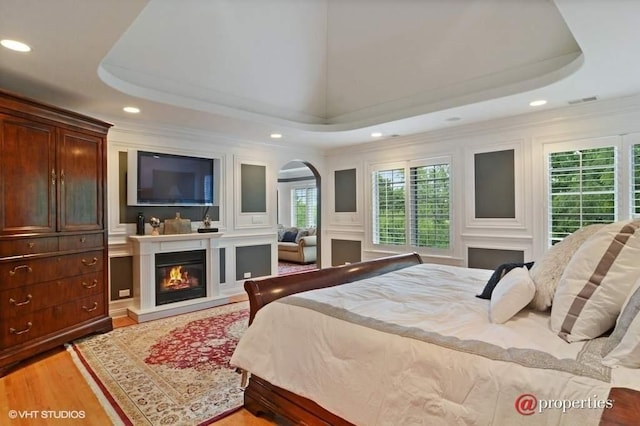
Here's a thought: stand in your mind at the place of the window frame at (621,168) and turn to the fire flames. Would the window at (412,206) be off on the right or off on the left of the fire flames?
right

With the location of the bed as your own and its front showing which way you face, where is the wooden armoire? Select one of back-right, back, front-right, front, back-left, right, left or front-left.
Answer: front-left

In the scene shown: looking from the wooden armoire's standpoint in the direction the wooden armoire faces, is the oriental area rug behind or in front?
in front

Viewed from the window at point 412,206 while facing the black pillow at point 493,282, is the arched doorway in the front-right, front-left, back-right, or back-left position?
back-right

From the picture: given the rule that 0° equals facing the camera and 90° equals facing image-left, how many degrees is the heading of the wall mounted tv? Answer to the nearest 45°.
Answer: approximately 315°

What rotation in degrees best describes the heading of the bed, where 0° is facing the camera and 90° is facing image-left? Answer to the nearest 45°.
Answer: approximately 135°

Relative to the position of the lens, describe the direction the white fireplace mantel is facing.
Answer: facing the viewer and to the right of the viewer

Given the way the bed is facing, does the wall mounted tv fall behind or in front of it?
in front

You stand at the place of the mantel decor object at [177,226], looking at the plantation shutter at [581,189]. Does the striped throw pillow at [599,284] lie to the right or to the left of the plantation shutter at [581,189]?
right

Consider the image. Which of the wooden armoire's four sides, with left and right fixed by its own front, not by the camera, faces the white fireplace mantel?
left

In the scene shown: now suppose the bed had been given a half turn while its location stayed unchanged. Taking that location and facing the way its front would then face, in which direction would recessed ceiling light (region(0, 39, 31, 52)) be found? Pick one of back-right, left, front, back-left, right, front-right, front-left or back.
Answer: back-right

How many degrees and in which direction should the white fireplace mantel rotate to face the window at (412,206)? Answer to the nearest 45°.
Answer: approximately 45° to its left

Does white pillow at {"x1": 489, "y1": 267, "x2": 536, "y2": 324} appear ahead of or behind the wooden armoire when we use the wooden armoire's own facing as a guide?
ahead
